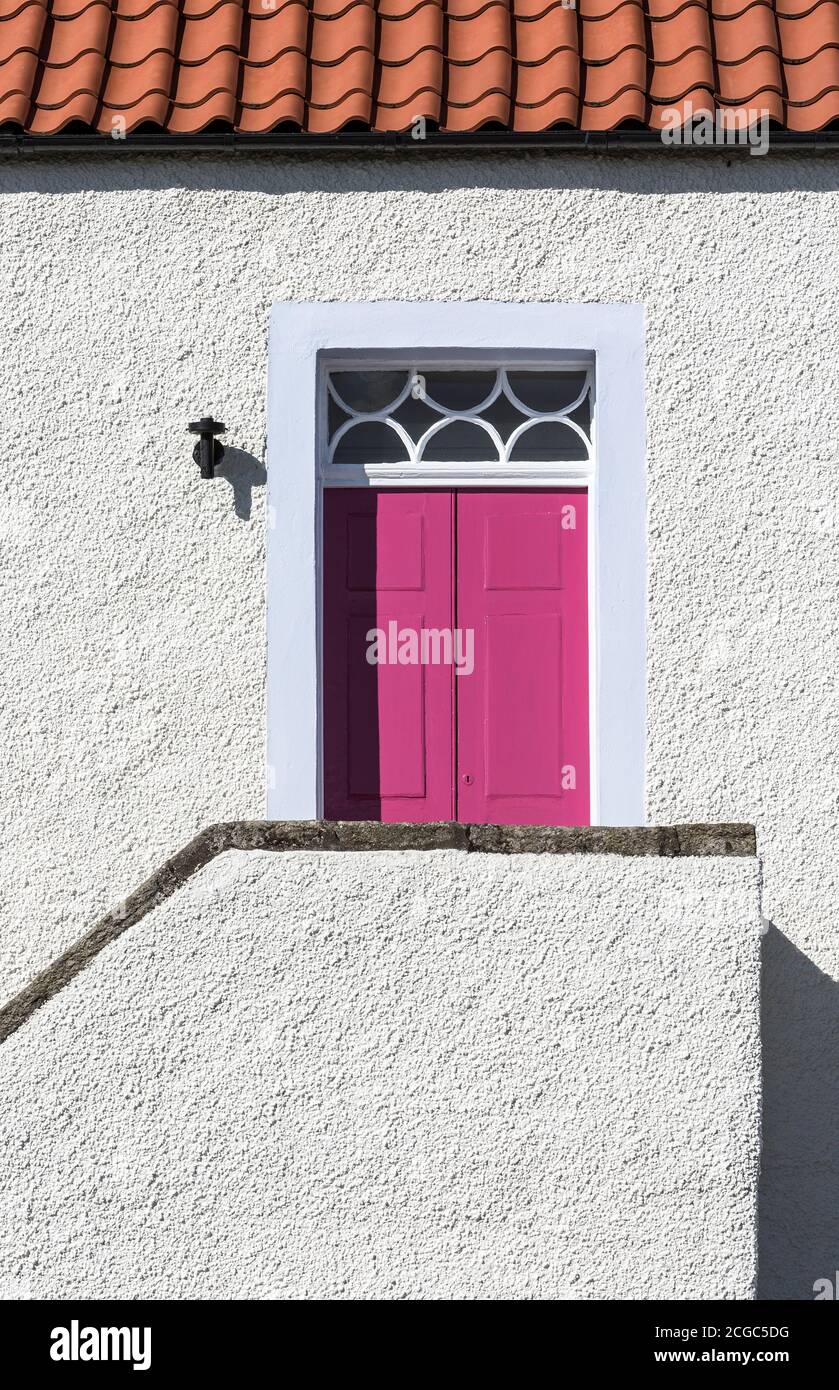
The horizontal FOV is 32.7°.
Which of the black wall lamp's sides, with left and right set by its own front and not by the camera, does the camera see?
front

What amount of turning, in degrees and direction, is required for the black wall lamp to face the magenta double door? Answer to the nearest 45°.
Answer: approximately 90° to its left
